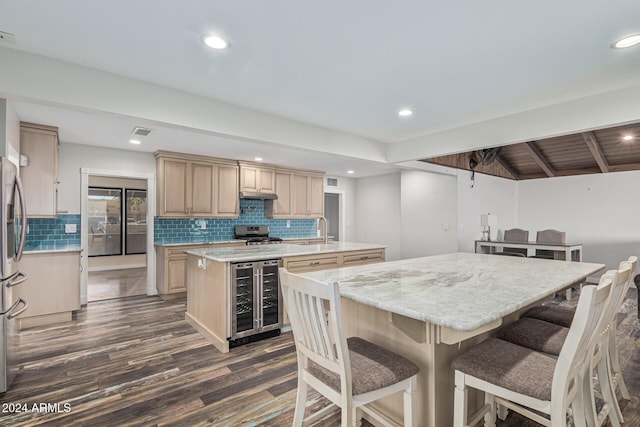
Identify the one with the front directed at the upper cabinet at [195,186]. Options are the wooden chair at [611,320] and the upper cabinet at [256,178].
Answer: the wooden chair

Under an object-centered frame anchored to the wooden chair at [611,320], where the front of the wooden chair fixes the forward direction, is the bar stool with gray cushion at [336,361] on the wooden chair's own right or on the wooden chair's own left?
on the wooden chair's own left

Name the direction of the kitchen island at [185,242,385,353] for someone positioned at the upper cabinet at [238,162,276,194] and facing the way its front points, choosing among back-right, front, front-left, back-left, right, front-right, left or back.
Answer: front-right

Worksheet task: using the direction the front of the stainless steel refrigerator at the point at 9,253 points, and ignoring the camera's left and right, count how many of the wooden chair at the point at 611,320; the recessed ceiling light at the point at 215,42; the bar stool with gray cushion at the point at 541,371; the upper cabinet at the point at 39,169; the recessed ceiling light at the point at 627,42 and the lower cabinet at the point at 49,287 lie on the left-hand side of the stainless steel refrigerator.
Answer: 2

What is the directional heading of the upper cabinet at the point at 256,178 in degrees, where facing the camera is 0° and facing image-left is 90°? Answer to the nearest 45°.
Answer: approximately 315°

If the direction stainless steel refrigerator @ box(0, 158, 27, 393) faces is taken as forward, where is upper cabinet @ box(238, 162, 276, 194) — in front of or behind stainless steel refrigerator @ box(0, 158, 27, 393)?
in front

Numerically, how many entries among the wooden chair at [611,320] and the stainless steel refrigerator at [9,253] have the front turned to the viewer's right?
1

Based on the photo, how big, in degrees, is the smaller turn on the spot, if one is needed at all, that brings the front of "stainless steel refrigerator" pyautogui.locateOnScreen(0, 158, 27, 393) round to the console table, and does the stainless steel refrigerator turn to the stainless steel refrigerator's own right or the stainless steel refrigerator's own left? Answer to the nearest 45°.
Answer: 0° — it already faces it

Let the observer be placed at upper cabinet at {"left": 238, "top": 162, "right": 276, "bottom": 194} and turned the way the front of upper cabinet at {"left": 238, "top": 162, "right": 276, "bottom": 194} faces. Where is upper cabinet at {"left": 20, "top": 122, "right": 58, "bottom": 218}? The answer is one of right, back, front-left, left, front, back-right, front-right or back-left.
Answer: right

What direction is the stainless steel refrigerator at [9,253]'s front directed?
to the viewer's right

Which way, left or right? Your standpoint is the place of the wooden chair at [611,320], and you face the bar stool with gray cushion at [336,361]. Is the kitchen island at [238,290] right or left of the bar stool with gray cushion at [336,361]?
right

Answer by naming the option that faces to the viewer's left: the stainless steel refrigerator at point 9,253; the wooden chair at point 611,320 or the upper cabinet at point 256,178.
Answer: the wooden chair

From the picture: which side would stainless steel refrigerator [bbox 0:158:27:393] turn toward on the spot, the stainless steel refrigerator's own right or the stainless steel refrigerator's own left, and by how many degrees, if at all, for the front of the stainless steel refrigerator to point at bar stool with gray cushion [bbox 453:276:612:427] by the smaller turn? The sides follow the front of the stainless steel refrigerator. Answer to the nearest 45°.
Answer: approximately 45° to the stainless steel refrigerator's own right

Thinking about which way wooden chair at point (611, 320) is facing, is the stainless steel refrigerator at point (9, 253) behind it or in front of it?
in front

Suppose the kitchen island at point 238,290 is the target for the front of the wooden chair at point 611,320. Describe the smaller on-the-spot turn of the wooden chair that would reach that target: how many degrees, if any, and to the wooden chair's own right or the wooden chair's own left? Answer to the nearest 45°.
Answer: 0° — it already faces it

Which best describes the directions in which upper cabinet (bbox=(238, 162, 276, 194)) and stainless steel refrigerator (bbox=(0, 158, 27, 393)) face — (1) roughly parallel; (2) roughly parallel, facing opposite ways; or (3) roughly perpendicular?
roughly perpendicular

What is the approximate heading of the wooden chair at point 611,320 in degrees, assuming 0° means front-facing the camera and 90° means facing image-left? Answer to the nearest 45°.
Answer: approximately 90°

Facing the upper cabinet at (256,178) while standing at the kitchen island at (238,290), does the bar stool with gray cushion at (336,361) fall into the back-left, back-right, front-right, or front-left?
back-right
